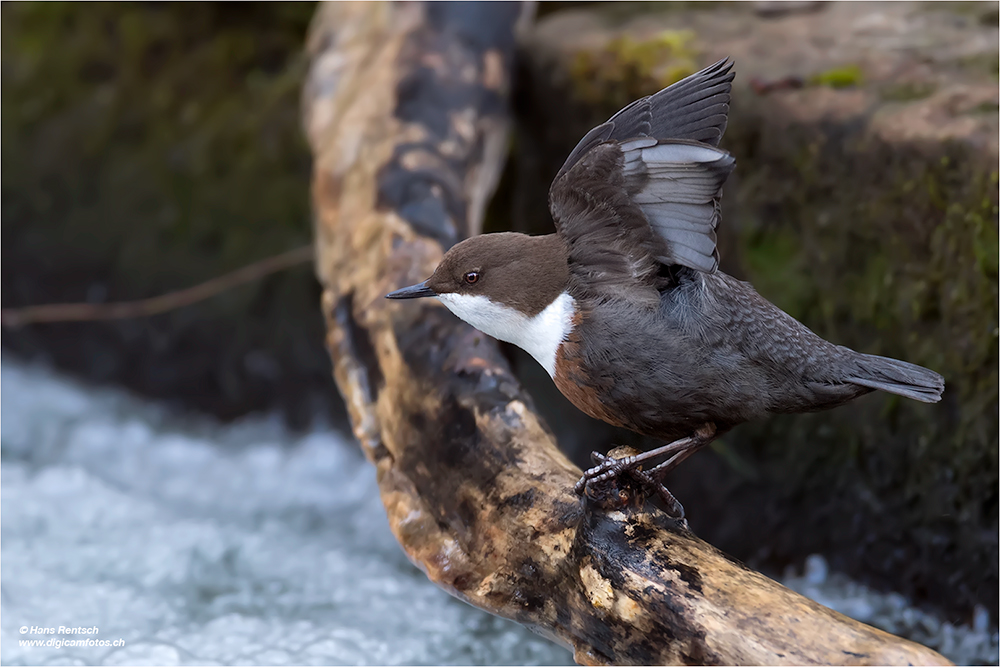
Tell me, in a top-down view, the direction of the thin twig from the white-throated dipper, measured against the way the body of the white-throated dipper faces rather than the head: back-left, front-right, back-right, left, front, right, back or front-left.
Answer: front-right

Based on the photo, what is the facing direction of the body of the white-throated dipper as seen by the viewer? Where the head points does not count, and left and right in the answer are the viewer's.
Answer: facing to the left of the viewer
